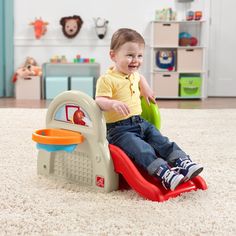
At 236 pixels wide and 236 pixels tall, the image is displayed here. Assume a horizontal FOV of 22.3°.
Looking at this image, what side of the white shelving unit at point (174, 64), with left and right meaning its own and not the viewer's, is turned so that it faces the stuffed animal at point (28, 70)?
right

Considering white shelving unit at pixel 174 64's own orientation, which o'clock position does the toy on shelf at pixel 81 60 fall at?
The toy on shelf is roughly at 3 o'clock from the white shelving unit.

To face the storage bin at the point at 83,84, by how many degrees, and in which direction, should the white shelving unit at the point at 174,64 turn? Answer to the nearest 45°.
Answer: approximately 90° to its right

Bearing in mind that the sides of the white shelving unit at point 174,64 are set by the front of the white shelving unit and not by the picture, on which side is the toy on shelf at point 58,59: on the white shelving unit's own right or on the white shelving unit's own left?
on the white shelving unit's own right

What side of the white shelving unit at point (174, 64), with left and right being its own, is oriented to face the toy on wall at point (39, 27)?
right

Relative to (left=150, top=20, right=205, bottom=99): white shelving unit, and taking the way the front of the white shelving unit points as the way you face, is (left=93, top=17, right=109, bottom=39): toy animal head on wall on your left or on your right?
on your right

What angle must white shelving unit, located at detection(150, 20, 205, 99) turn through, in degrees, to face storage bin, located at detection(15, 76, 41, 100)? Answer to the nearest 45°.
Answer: approximately 90° to its right

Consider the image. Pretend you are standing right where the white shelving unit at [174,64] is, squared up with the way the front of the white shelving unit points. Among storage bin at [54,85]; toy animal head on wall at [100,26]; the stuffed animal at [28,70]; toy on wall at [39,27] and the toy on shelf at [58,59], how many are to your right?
5

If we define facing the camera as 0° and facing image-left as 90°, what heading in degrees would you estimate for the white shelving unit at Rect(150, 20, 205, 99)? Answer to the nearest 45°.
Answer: approximately 0°
